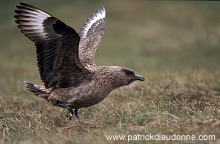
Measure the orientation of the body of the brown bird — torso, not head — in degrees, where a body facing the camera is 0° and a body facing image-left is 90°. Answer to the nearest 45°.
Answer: approximately 270°
